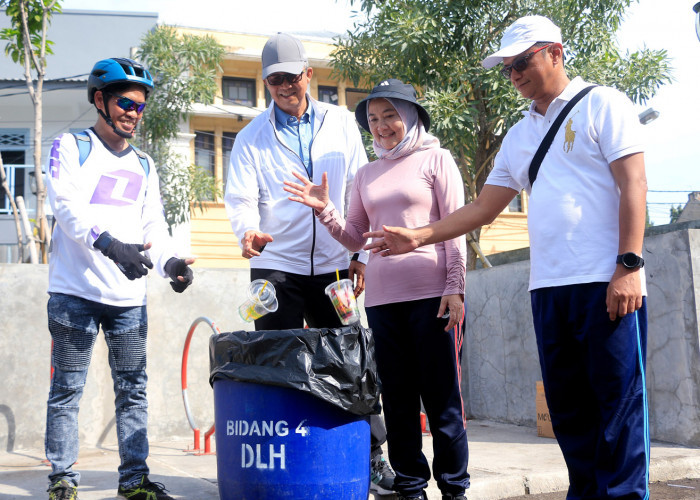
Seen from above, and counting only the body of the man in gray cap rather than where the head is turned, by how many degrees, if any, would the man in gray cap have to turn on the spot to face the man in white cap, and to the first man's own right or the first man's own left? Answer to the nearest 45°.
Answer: approximately 45° to the first man's own left

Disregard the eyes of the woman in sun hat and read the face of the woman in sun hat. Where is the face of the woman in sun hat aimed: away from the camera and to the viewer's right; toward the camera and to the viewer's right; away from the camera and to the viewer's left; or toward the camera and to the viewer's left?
toward the camera and to the viewer's left

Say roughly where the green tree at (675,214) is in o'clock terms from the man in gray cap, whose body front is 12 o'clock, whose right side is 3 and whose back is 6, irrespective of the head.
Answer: The green tree is roughly at 7 o'clock from the man in gray cap.

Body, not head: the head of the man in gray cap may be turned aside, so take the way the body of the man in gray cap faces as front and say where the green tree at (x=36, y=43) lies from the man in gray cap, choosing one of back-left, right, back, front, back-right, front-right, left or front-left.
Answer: back-right

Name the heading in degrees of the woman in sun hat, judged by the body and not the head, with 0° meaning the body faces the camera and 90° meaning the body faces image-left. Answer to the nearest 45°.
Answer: approximately 45°

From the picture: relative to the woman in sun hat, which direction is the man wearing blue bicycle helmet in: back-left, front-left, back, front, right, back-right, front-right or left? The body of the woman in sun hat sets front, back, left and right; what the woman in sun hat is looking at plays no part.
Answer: front-right

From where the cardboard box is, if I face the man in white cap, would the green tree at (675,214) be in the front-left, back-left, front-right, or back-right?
back-left

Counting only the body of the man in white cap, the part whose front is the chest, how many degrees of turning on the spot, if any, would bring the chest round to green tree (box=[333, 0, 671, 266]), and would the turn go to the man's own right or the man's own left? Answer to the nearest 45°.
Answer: approximately 135° to the man's own right

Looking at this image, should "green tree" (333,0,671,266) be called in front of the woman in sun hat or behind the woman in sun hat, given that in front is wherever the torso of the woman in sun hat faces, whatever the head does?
behind

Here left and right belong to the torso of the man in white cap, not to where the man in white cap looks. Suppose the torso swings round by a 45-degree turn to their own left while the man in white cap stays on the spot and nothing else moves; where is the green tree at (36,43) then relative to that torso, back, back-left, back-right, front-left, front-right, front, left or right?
back-right

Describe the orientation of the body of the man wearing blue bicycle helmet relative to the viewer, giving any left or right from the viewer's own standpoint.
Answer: facing the viewer and to the right of the viewer

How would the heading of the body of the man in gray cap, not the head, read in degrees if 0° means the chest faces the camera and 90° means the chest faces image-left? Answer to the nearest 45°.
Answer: approximately 0°
